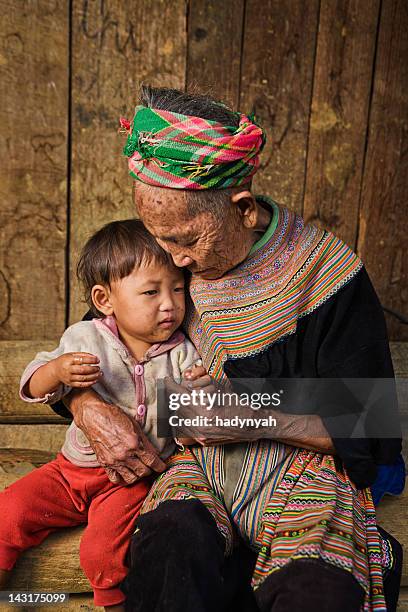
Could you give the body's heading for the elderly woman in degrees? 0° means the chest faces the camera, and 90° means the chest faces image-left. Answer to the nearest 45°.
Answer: approximately 45°

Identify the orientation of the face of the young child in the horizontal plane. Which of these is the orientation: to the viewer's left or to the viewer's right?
to the viewer's right
